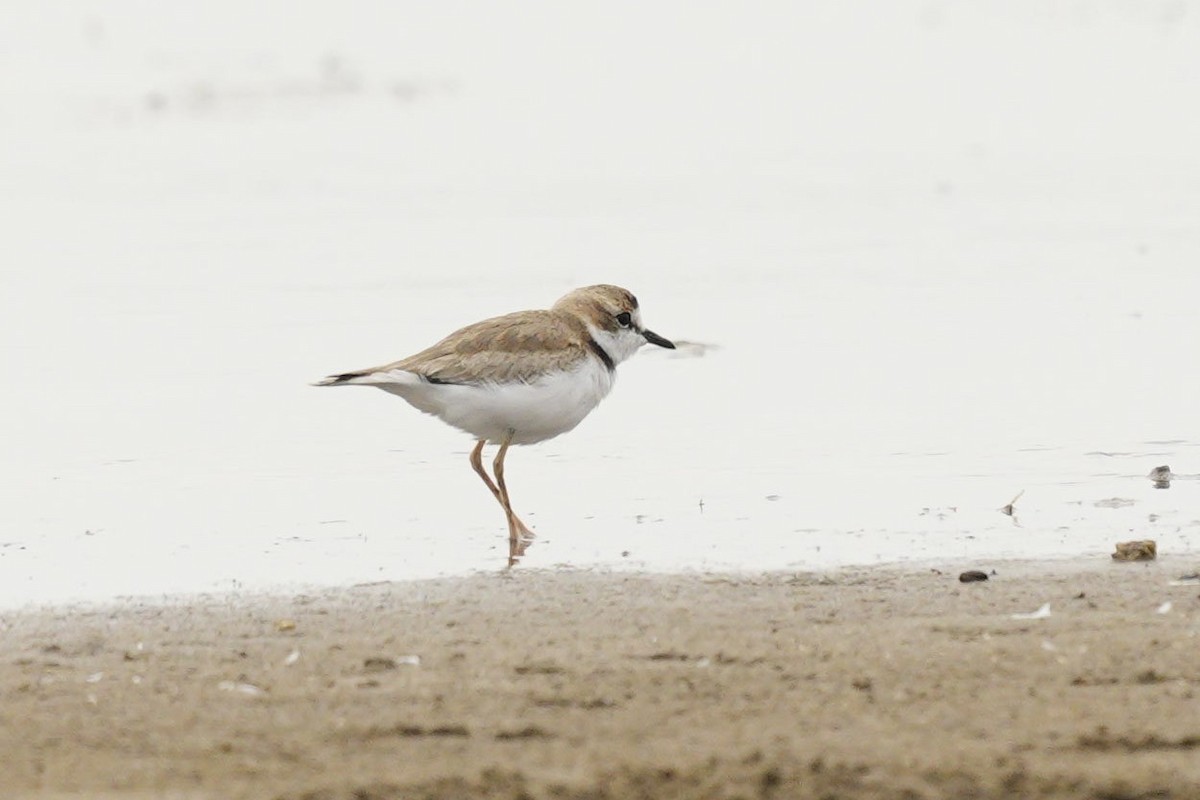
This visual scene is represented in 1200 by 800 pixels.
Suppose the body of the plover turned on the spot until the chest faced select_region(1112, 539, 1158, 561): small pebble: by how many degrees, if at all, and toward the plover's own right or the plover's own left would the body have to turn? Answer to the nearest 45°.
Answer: approximately 45° to the plover's own right

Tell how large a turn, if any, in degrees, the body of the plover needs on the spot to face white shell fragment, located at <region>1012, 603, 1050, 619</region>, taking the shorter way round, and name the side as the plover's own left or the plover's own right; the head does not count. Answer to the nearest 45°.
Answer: approximately 45° to the plover's own right

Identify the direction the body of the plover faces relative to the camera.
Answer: to the viewer's right
